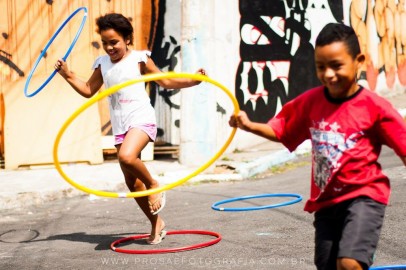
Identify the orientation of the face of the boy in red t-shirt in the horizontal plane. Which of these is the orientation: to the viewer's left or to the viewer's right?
to the viewer's left

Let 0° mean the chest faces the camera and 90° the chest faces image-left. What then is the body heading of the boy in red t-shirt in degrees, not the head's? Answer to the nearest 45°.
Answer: approximately 45°
